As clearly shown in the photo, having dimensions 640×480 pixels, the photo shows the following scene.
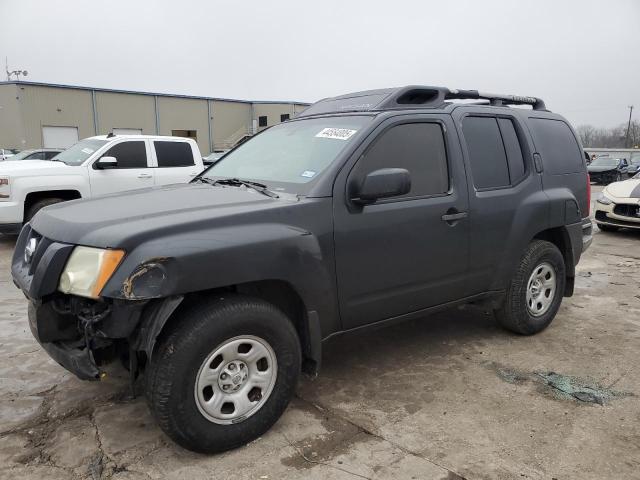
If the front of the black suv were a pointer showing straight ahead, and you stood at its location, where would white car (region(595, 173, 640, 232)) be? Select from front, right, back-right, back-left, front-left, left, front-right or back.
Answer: back

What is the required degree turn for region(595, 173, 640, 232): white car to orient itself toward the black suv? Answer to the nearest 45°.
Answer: approximately 45° to its left

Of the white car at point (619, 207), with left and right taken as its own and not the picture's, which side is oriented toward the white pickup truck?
front

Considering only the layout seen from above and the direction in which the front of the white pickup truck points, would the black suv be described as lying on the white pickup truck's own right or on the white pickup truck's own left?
on the white pickup truck's own left

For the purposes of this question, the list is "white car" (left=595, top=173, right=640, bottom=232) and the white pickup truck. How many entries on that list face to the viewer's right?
0

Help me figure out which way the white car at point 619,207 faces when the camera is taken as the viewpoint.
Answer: facing the viewer and to the left of the viewer
